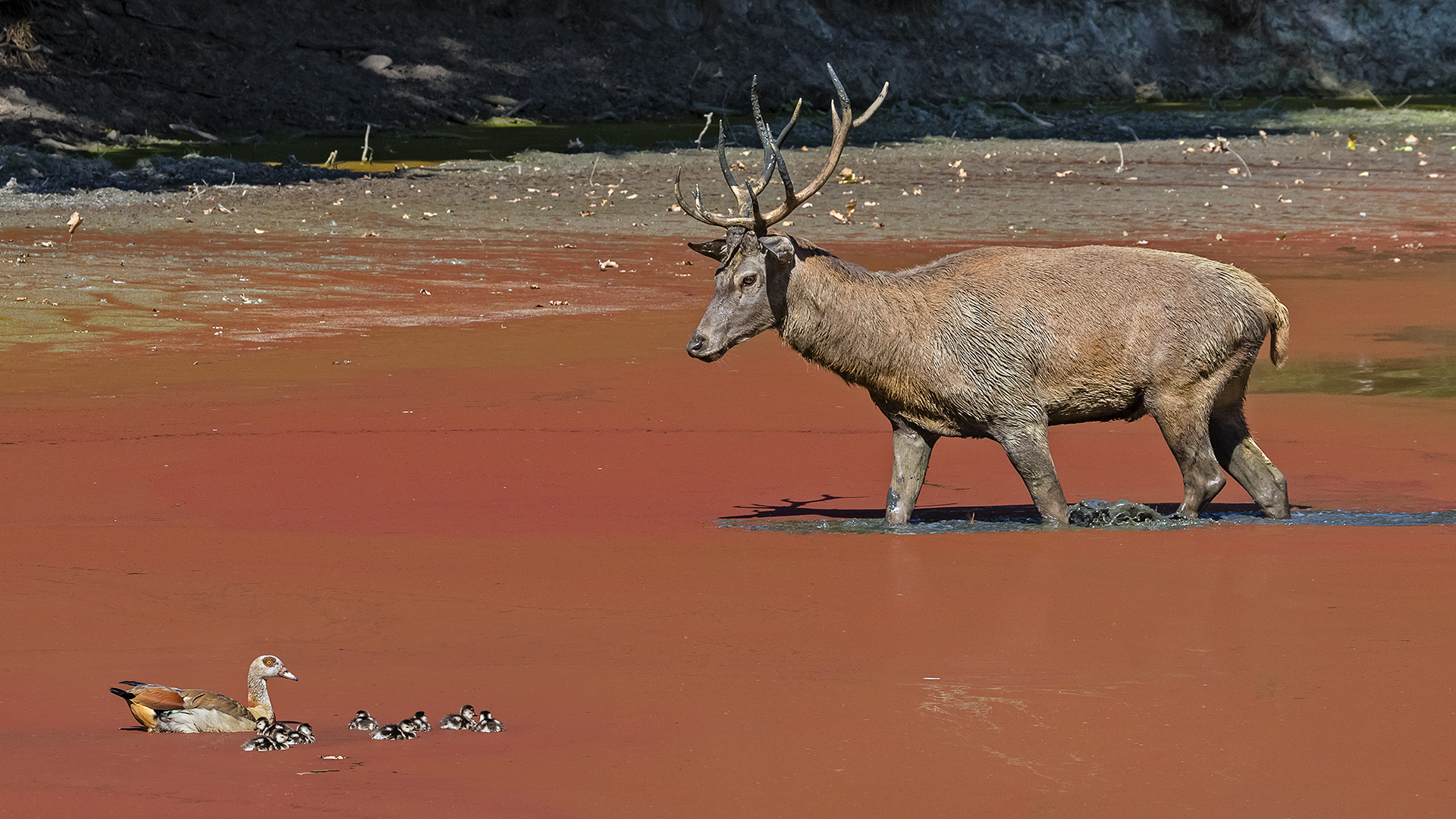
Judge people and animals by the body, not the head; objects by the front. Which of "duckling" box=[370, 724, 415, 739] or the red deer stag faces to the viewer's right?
the duckling

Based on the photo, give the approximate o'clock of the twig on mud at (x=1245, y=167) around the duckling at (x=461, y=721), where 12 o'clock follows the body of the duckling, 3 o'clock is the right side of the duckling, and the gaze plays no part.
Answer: The twig on mud is roughly at 10 o'clock from the duckling.

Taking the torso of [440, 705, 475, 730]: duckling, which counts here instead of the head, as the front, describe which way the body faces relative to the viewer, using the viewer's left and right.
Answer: facing to the right of the viewer

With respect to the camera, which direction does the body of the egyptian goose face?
to the viewer's right

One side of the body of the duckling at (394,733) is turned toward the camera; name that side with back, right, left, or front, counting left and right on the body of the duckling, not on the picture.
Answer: right

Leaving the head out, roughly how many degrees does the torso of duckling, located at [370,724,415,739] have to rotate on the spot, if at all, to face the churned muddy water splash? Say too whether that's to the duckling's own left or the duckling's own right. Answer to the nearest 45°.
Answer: approximately 45° to the duckling's own left

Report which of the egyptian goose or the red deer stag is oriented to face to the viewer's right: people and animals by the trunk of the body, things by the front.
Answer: the egyptian goose

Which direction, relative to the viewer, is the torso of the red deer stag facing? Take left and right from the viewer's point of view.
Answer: facing to the left of the viewer
